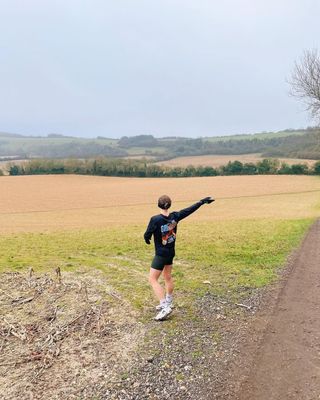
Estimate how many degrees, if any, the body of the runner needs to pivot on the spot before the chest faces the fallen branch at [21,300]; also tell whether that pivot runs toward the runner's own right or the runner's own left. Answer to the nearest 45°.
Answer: approximately 45° to the runner's own left

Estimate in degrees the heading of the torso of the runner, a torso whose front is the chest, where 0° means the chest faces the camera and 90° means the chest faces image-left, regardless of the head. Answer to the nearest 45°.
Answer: approximately 135°
